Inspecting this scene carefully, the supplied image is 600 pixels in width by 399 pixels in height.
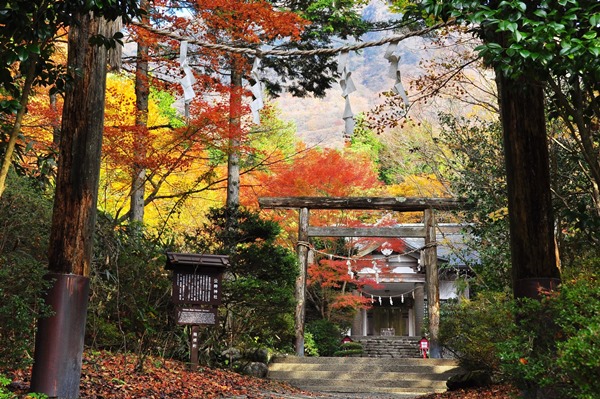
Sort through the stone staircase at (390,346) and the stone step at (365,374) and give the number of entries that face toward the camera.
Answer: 2

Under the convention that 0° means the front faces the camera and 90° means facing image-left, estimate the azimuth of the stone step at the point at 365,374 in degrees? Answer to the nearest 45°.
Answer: approximately 0°

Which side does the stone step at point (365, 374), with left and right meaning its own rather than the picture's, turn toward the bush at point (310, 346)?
back

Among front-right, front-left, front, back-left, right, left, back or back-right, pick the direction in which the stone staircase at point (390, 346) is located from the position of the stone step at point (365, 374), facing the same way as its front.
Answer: back

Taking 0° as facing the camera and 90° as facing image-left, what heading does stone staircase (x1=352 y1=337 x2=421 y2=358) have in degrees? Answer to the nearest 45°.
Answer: approximately 0°

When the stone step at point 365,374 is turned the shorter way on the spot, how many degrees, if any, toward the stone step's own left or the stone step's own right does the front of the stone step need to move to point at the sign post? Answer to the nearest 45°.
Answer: approximately 45° to the stone step's own right
